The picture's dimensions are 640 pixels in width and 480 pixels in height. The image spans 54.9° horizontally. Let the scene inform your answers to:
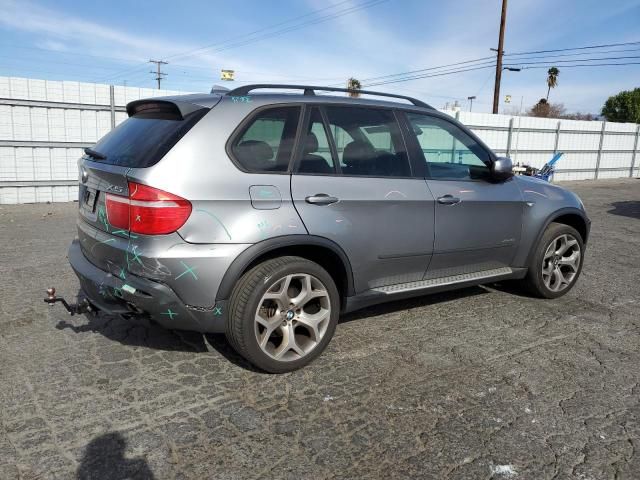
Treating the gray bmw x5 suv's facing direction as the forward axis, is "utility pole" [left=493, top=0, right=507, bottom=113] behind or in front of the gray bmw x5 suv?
in front

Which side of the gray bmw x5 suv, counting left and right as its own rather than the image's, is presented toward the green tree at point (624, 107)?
front

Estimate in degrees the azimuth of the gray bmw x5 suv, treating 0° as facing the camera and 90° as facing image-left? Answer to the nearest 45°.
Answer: approximately 225°
